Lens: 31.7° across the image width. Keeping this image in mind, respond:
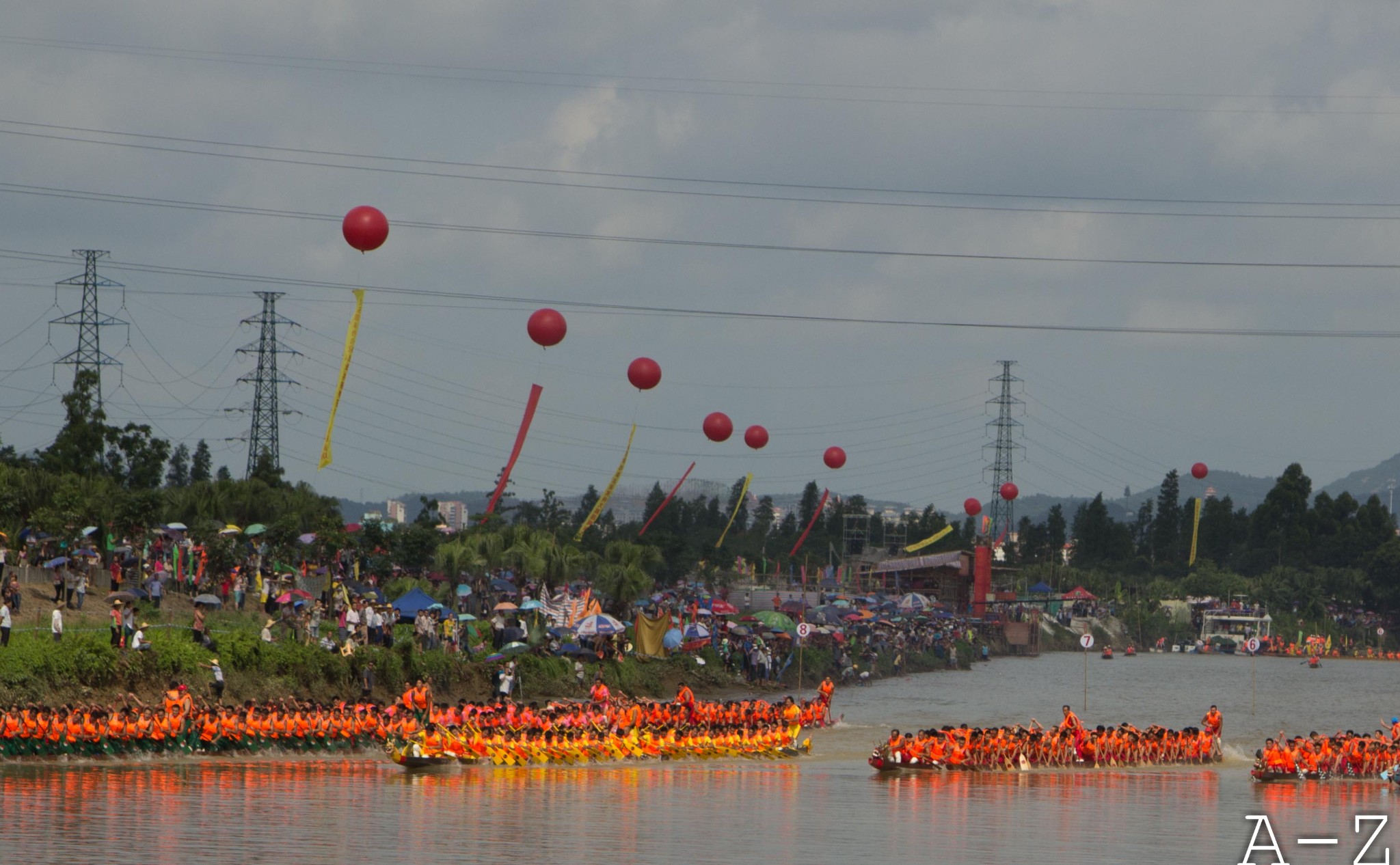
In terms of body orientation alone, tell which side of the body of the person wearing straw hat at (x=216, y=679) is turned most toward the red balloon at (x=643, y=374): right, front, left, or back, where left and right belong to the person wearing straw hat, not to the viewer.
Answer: back

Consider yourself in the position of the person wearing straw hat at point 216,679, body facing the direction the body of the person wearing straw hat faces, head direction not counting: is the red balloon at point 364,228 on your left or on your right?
on your left

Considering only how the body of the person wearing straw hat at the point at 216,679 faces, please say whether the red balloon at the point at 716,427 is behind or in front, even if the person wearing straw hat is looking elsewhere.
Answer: behind
